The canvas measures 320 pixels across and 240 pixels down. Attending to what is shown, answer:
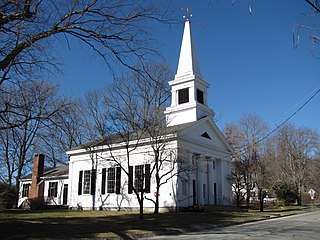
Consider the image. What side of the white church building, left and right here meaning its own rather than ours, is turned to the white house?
back

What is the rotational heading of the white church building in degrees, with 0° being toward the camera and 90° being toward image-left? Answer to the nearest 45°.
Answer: approximately 315°

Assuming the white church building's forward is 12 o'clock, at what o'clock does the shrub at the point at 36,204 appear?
The shrub is roughly at 5 o'clock from the white church building.
